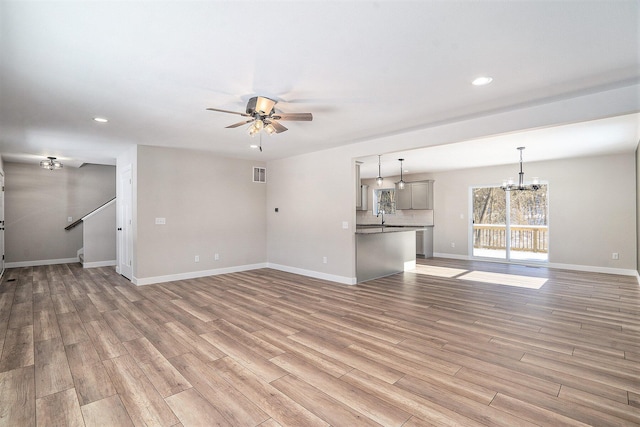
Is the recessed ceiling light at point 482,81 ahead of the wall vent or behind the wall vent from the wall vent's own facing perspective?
ahead

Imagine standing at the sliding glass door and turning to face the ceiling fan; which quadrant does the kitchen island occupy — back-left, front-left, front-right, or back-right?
front-right

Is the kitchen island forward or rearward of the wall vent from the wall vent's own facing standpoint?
forward

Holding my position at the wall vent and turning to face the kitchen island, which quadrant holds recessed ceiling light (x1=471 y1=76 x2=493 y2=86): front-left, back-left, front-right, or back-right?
front-right

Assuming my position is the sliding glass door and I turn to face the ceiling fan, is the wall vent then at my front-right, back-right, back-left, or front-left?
front-right

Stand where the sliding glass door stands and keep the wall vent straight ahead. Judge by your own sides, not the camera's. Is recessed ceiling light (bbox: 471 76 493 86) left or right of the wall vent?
left

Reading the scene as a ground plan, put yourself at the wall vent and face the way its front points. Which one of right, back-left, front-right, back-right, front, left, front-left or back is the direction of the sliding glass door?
front-left

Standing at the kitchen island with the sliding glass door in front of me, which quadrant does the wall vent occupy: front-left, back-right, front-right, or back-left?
back-left

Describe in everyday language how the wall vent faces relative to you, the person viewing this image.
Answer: facing the viewer and to the right of the viewer

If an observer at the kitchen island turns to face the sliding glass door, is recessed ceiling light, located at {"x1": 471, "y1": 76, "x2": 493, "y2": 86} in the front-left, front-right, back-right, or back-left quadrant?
back-right

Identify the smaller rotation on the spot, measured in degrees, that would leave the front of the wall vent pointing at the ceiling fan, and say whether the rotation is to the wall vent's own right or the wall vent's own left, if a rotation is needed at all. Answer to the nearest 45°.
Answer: approximately 45° to the wall vent's own right

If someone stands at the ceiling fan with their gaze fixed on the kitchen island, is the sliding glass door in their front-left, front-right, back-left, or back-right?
front-right
